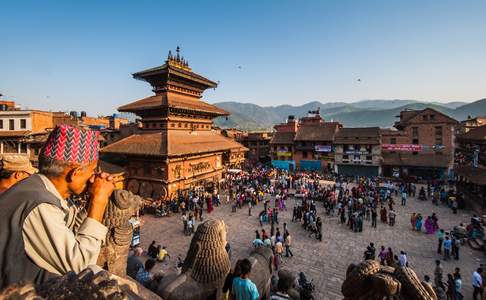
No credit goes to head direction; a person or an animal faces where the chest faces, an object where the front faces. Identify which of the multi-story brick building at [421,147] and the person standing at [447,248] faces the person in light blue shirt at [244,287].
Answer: the multi-story brick building

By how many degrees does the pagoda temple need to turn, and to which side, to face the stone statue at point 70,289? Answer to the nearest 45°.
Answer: approximately 45° to its right

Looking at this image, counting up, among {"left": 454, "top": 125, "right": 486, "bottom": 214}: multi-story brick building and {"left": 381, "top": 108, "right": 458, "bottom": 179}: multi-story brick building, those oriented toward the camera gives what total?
1

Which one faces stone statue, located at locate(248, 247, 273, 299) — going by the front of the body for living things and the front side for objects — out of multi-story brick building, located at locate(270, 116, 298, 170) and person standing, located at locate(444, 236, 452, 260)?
the multi-story brick building

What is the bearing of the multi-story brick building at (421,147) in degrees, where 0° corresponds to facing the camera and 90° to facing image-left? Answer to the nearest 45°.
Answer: approximately 0°

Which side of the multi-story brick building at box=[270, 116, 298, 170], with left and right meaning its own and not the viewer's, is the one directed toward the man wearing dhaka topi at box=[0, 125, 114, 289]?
front

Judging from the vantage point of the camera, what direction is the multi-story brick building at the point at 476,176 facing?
facing to the left of the viewer

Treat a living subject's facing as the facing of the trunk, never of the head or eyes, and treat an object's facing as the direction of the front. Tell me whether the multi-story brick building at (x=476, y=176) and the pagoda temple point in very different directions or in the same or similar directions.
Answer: very different directions

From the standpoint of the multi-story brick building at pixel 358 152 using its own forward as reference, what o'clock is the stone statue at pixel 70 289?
The stone statue is roughly at 12 o'clock from the multi-story brick building.

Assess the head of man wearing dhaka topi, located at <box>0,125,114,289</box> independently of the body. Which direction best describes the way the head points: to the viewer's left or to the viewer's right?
to the viewer's right

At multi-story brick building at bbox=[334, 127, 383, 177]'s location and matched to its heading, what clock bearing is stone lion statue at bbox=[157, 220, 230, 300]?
The stone lion statue is roughly at 12 o'clock from the multi-story brick building.
